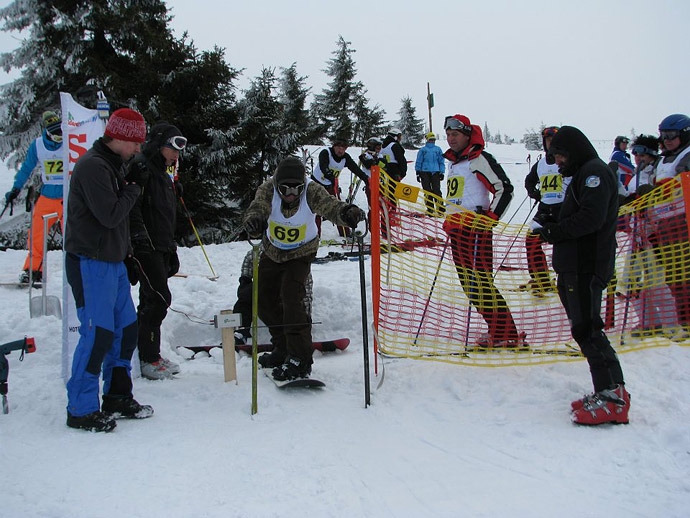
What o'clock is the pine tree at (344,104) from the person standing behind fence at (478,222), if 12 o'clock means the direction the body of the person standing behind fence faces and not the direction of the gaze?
The pine tree is roughly at 4 o'clock from the person standing behind fence.

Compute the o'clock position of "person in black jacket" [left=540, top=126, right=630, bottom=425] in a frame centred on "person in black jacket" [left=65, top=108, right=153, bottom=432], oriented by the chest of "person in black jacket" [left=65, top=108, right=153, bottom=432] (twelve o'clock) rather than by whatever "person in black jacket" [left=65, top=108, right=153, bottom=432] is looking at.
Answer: "person in black jacket" [left=540, top=126, right=630, bottom=425] is roughly at 1 o'clock from "person in black jacket" [left=65, top=108, right=153, bottom=432].

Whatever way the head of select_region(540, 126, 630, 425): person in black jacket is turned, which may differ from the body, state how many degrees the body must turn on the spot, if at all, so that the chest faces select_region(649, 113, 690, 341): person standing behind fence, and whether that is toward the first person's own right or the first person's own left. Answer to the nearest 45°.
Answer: approximately 90° to the first person's own right

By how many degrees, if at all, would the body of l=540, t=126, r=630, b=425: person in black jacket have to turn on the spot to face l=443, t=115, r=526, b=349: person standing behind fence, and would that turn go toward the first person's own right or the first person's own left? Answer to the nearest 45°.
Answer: approximately 45° to the first person's own right

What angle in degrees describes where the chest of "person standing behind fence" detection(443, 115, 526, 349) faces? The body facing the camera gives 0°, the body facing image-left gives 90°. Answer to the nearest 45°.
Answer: approximately 45°

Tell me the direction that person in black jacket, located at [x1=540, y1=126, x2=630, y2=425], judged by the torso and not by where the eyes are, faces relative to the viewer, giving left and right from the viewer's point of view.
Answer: facing to the left of the viewer

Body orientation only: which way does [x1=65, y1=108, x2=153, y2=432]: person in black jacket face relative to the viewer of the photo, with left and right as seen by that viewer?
facing to the right of the viewer

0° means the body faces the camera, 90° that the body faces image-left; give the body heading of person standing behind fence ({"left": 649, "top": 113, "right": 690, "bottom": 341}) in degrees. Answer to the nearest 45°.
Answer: approximately 45°

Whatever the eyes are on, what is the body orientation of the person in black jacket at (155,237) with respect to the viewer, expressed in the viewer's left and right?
facing to the right of the viewer

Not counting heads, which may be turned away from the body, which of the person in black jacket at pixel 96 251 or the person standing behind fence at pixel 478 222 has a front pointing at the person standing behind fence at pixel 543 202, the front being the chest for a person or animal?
the person in black jacket
